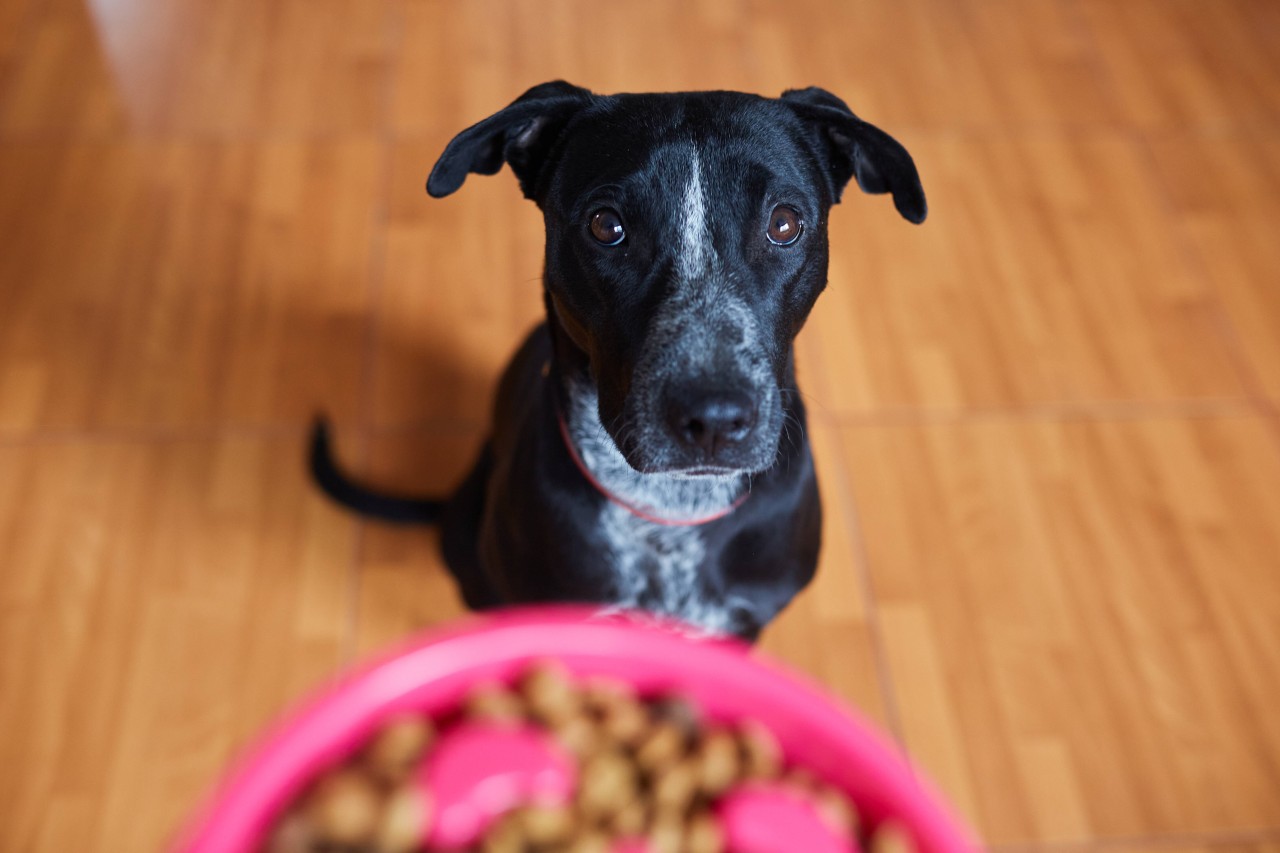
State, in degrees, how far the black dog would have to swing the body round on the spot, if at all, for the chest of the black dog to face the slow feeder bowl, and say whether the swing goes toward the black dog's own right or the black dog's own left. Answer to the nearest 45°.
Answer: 0° — it already faces it

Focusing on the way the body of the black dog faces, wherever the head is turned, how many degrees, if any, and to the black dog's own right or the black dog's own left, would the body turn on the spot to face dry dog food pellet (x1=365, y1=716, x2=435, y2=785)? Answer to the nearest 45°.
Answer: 0° — it already faces it

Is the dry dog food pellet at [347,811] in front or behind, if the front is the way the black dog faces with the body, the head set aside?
in front

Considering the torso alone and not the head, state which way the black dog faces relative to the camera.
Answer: toward the camera
